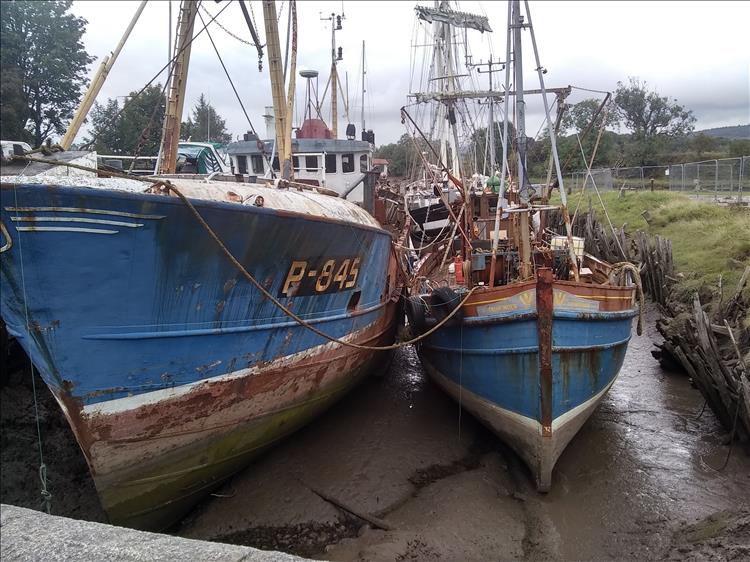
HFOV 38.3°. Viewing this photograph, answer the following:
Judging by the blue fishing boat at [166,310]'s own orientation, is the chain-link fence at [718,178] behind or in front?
behind

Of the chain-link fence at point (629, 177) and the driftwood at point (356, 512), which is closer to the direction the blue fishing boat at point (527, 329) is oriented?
the driftwood

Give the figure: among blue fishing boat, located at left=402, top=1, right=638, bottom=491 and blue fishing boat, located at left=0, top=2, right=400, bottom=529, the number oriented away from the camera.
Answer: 0

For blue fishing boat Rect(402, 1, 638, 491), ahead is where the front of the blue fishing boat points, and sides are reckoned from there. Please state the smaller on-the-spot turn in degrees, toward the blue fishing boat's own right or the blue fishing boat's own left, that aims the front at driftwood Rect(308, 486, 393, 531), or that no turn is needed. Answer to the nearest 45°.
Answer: approximately 45° to the blue fishing boat's own right

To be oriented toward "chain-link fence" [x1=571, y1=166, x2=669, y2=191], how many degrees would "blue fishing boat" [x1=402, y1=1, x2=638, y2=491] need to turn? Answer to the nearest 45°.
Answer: approximately 180°

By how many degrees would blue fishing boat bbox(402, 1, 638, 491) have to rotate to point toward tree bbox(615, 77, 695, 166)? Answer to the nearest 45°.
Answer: approximately 180°

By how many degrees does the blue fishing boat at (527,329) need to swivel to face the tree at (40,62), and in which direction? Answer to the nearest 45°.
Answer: approximately 135° to its right

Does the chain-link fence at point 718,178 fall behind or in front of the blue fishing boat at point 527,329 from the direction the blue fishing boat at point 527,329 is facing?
behind

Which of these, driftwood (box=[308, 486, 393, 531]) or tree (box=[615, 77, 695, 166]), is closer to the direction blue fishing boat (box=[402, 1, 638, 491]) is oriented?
the driftwood

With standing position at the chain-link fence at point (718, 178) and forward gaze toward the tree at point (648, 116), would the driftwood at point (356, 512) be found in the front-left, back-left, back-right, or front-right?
back-left

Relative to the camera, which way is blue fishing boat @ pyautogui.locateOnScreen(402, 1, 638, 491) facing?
toward the camera

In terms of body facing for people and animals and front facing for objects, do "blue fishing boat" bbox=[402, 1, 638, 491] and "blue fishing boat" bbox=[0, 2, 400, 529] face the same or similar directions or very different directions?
same or similar directions
